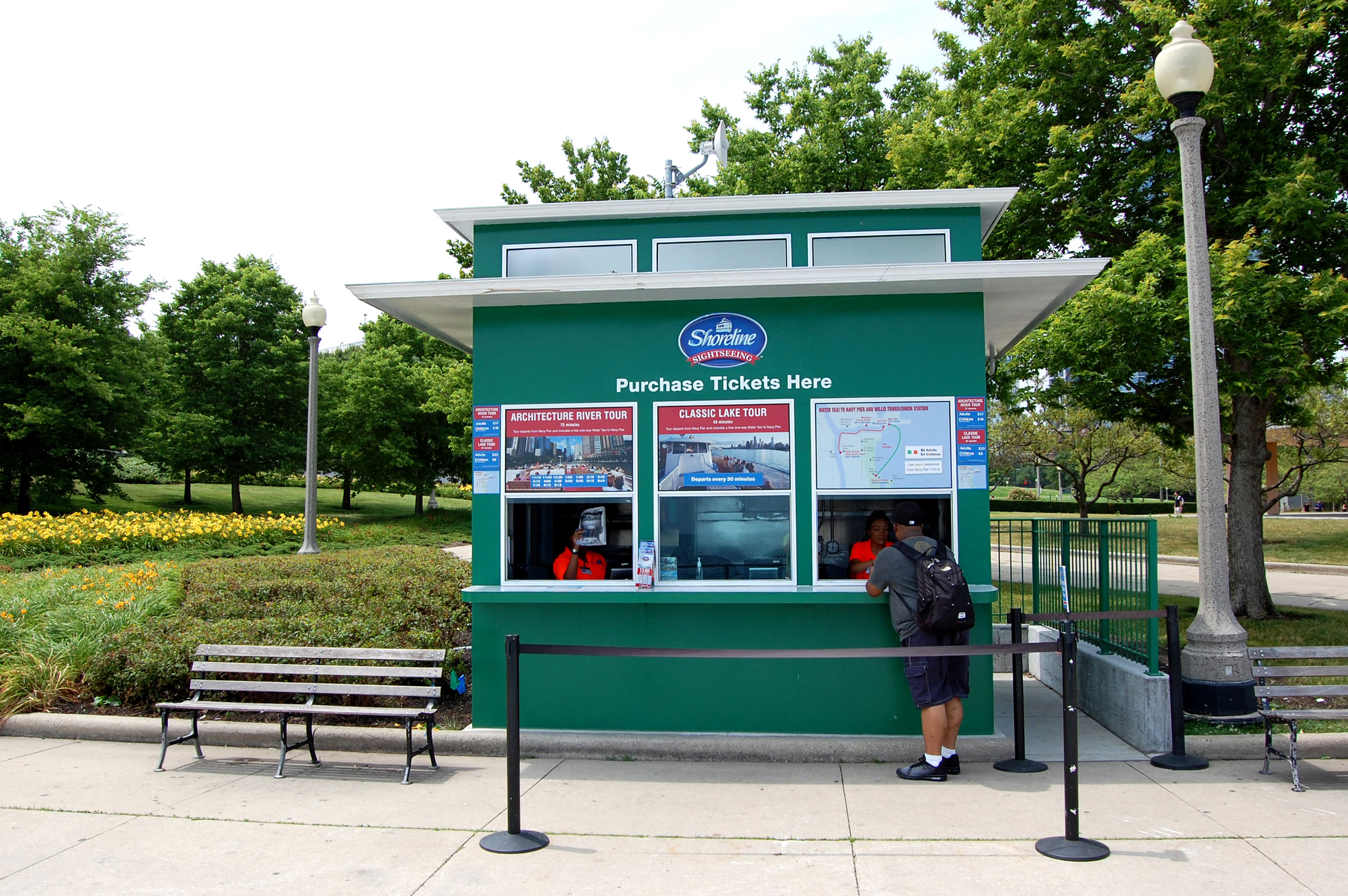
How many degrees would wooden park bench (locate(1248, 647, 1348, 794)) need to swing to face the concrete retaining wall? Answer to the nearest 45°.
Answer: approximately 90° to its right

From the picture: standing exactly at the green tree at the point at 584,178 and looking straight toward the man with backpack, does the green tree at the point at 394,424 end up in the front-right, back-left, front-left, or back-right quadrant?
back-right

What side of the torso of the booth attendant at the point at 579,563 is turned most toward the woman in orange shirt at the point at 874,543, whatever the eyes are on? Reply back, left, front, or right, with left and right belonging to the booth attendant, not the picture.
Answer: left

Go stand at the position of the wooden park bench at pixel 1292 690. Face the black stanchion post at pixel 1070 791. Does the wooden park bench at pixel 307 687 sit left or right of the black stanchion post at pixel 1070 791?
right

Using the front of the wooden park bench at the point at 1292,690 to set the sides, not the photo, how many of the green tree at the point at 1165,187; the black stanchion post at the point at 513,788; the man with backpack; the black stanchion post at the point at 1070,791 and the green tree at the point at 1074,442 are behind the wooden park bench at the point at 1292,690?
2

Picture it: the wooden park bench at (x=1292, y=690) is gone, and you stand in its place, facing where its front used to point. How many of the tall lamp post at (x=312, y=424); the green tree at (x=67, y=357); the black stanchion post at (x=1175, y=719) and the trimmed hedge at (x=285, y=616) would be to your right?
4

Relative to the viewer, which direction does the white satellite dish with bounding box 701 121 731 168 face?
to the viewer's right

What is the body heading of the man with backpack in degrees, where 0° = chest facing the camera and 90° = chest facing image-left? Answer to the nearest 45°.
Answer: approximately 135°

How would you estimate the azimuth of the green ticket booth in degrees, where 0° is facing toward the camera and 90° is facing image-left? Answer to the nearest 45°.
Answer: approximately 0°

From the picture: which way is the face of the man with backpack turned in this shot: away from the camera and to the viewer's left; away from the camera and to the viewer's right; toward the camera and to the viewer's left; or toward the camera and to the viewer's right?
away from the camera and to the viewer's left
